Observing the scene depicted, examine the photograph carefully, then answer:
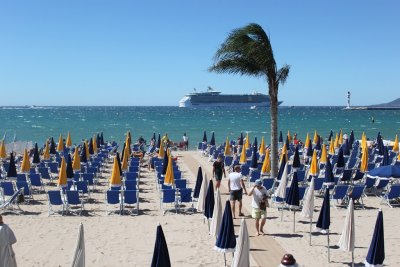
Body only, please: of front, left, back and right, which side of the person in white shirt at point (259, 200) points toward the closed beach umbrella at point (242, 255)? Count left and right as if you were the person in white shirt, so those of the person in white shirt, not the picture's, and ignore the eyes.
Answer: front

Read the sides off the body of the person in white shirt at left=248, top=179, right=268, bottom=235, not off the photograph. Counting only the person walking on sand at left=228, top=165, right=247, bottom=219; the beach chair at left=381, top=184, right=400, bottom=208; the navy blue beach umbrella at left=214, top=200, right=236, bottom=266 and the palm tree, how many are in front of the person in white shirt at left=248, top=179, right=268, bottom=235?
1

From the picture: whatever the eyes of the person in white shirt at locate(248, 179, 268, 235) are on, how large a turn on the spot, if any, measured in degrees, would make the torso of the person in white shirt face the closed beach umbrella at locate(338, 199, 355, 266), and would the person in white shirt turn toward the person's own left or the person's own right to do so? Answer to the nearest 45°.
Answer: approximately 45° to the person's own left

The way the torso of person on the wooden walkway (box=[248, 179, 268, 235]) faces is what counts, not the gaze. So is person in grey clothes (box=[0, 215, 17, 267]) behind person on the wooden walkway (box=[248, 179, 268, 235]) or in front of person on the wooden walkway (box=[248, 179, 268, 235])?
in front

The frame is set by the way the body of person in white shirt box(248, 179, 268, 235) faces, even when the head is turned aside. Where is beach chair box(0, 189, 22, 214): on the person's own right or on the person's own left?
on the person's own right

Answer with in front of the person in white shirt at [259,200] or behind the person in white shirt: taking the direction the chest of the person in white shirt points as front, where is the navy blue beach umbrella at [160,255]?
in front

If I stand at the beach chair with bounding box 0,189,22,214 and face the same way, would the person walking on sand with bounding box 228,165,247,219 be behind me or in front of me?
behind

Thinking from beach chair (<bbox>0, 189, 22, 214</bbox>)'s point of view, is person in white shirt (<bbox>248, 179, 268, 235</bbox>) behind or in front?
behind

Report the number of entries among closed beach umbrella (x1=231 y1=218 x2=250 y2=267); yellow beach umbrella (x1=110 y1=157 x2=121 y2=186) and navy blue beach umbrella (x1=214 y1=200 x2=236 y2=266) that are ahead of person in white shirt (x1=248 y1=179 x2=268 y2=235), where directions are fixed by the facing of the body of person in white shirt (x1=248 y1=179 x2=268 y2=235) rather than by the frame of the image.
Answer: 2

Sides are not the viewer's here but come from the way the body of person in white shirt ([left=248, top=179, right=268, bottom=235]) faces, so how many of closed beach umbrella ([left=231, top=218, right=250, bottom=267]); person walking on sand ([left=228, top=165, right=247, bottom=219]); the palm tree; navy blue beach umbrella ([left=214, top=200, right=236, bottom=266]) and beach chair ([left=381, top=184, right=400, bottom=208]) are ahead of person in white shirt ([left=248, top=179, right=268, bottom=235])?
2
